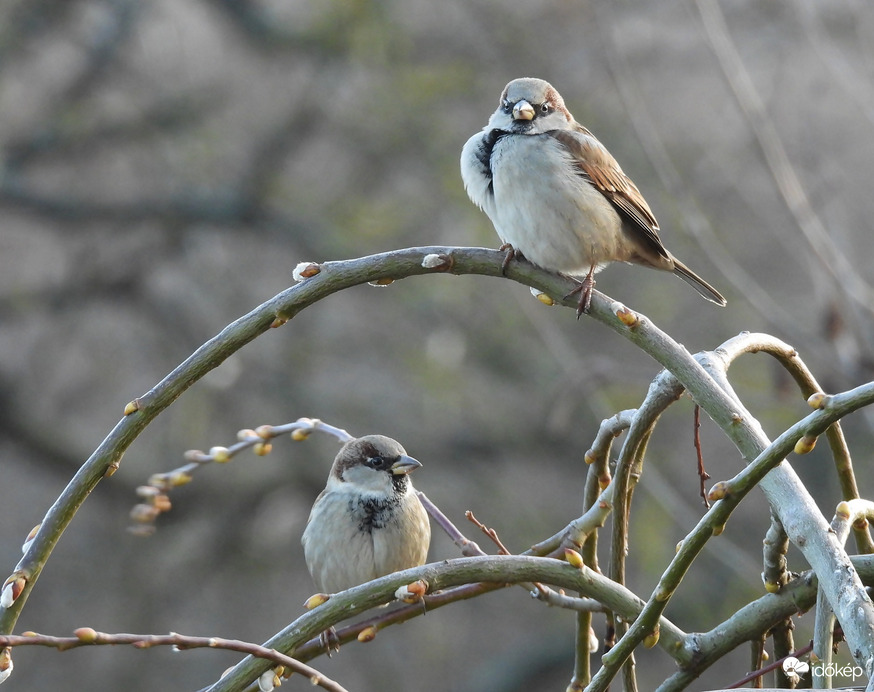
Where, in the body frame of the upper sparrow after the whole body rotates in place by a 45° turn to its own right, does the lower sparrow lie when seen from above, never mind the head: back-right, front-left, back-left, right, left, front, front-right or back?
front-right

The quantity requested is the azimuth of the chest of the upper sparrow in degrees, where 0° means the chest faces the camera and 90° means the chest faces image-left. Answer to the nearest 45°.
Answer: approximately 45°
